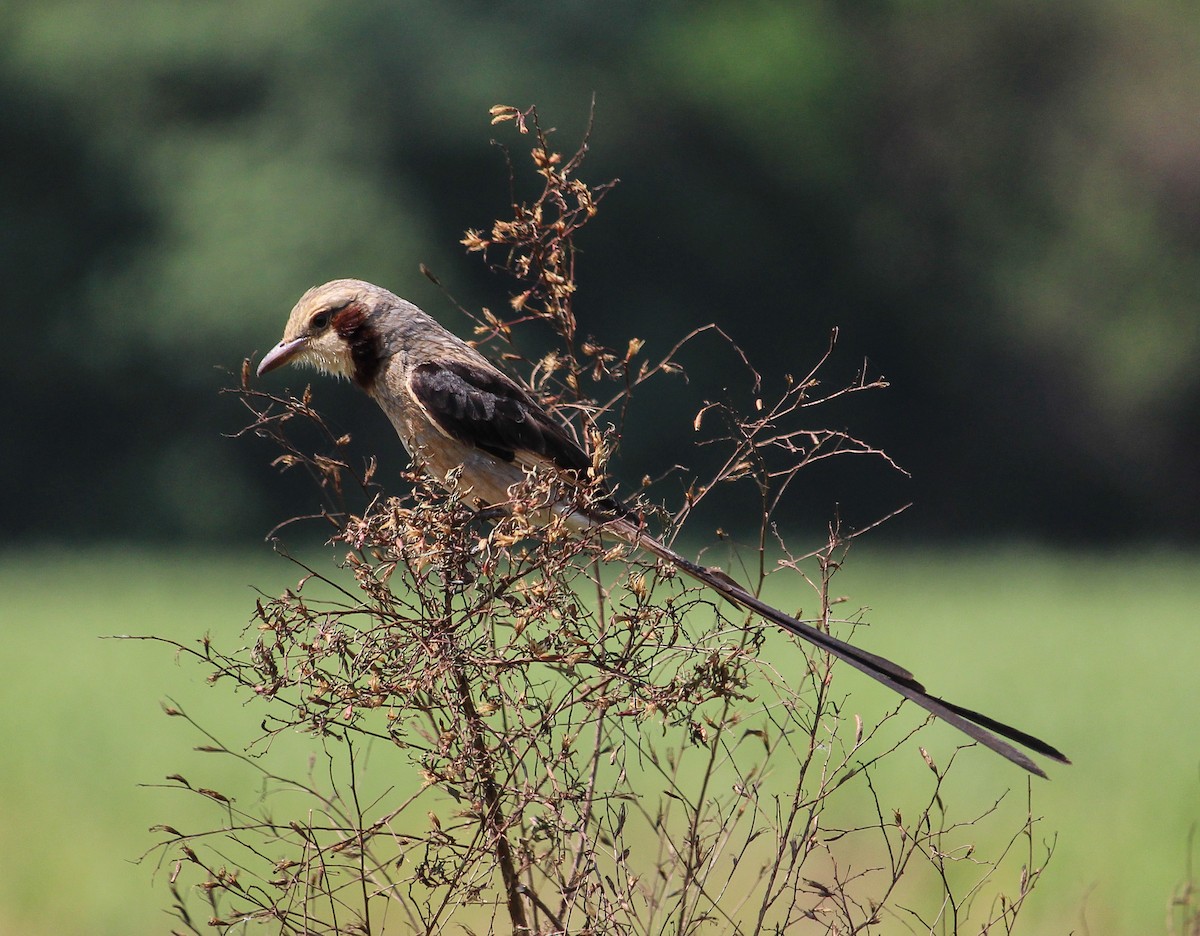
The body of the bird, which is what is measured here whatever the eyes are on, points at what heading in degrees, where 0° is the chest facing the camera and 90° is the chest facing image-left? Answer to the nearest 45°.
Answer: approximately 90°
